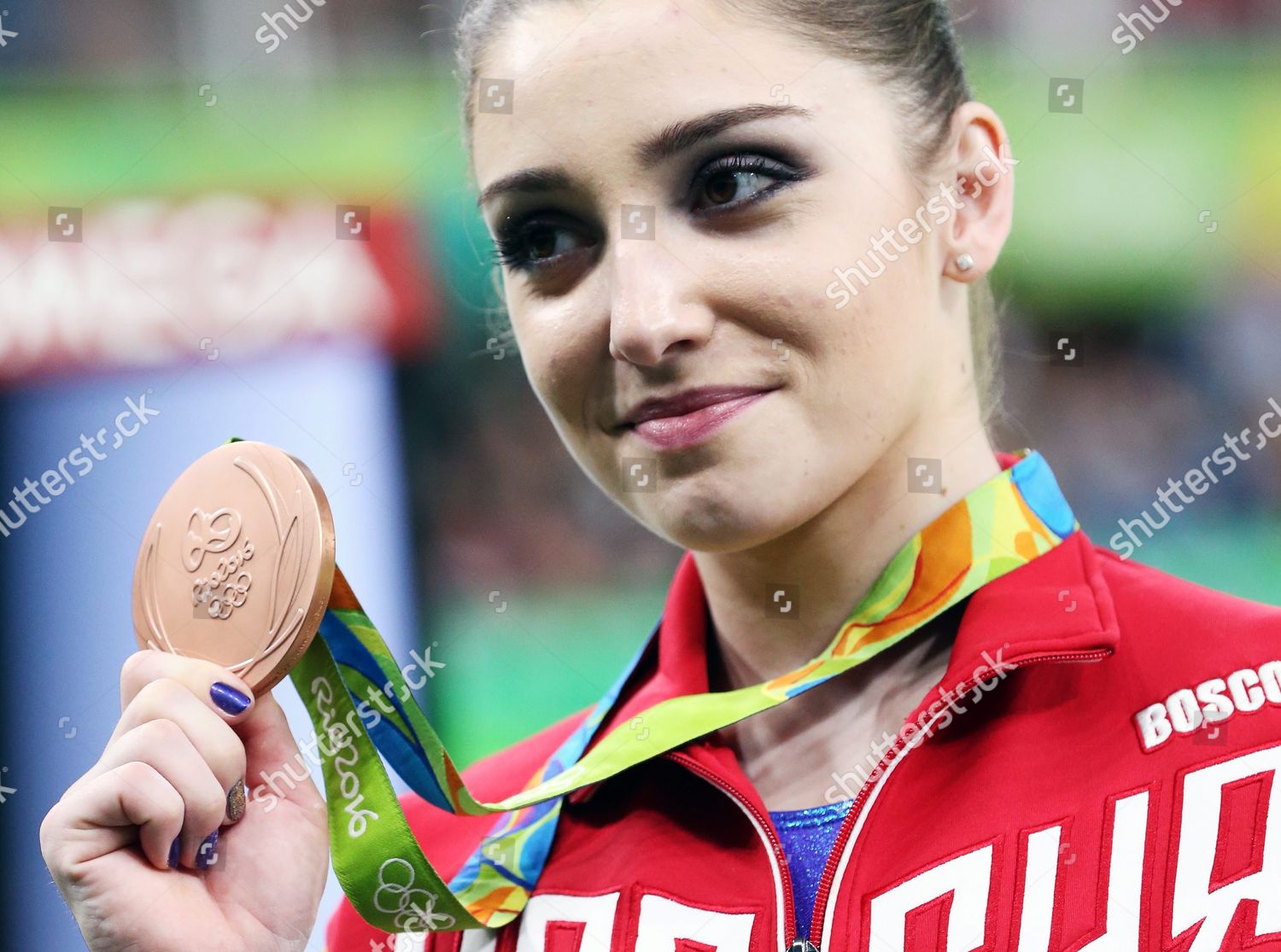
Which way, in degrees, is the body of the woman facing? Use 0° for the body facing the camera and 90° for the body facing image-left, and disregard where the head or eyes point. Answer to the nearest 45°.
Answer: approximately 45°
